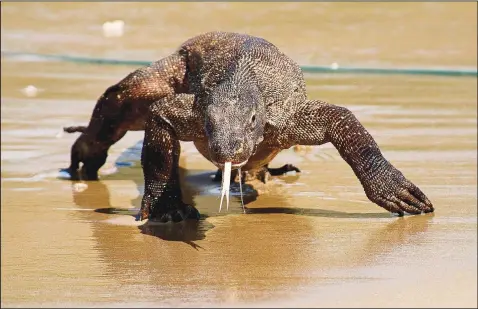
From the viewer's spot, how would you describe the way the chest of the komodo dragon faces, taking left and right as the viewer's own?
facing the viewer
